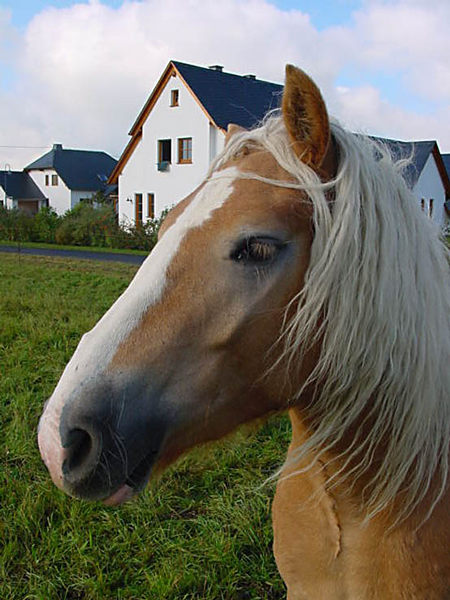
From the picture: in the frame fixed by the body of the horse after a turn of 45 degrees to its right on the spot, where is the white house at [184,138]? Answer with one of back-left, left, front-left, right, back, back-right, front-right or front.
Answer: right

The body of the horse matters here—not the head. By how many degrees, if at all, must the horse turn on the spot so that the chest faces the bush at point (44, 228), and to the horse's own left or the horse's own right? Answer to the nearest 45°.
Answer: approximately 135° to the horse's own right

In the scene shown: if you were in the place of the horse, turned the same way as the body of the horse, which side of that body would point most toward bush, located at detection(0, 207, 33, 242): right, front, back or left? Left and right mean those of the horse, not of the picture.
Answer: right

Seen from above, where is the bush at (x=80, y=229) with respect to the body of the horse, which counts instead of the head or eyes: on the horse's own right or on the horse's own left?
on the horse's own right

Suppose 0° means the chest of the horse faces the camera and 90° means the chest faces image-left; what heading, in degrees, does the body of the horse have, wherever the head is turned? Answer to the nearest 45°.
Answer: approximately 45°
